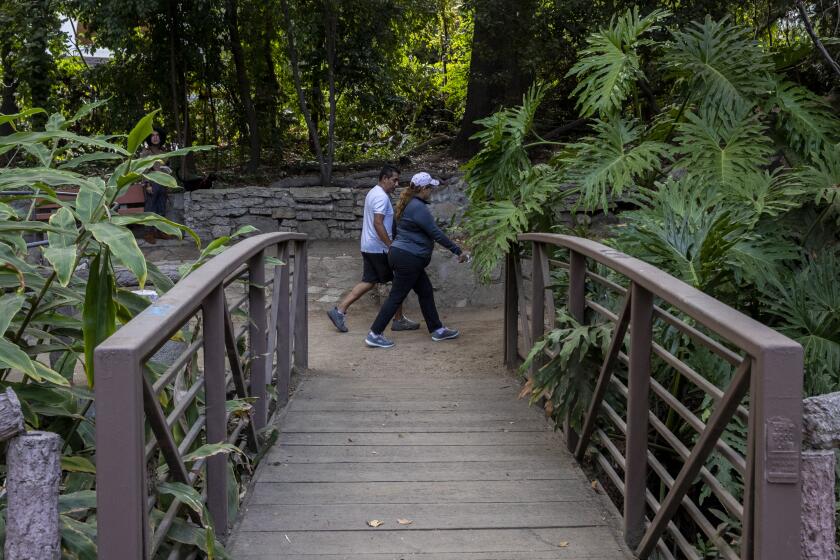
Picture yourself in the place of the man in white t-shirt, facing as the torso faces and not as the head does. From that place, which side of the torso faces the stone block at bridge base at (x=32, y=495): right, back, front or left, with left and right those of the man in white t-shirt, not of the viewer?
right

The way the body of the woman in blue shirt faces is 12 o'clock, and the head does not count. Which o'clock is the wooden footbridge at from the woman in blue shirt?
The wooden footbridge is roughly at 3 o'clock from the woman in blue shirt.

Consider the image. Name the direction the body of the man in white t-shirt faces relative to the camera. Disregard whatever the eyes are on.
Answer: to the viewer's right

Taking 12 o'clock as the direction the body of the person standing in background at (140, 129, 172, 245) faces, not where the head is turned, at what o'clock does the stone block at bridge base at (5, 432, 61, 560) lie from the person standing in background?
The stone block at bridge base is roughly at 12 o'clock from the person standing in background.

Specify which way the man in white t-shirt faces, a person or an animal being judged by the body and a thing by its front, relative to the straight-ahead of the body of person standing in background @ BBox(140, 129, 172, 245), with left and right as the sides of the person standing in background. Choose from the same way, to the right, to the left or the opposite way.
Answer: to the left

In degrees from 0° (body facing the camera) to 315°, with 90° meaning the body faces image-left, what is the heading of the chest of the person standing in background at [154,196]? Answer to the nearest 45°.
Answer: approximately 0°

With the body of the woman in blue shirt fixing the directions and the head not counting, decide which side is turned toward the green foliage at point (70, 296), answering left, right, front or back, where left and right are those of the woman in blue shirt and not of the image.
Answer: right

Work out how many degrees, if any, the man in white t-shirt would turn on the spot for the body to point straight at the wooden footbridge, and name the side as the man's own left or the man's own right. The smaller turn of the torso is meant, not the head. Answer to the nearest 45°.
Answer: approximately 90° to the man's own right

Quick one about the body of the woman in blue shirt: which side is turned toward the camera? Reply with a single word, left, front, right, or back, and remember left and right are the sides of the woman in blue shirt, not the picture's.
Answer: right

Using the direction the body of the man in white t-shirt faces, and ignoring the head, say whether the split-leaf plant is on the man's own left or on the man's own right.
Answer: on the man's own right

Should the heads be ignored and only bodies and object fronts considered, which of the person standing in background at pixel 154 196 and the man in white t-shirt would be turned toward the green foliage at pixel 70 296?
the person standing in background

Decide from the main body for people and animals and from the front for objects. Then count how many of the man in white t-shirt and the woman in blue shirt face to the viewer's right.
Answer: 2

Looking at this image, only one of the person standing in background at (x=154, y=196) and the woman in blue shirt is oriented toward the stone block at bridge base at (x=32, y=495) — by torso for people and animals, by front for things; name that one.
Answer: the person standing in background

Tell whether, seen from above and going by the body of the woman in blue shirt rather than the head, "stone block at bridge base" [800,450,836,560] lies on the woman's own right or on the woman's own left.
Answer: on the woman's own right

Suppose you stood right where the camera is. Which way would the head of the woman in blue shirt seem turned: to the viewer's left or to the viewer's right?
to the viewer's right

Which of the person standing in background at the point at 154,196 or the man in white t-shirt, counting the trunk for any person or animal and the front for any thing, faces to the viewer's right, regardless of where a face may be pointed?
the man in white t-shirt

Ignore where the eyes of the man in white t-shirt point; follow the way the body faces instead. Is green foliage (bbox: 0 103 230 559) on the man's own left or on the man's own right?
on the man's own right
